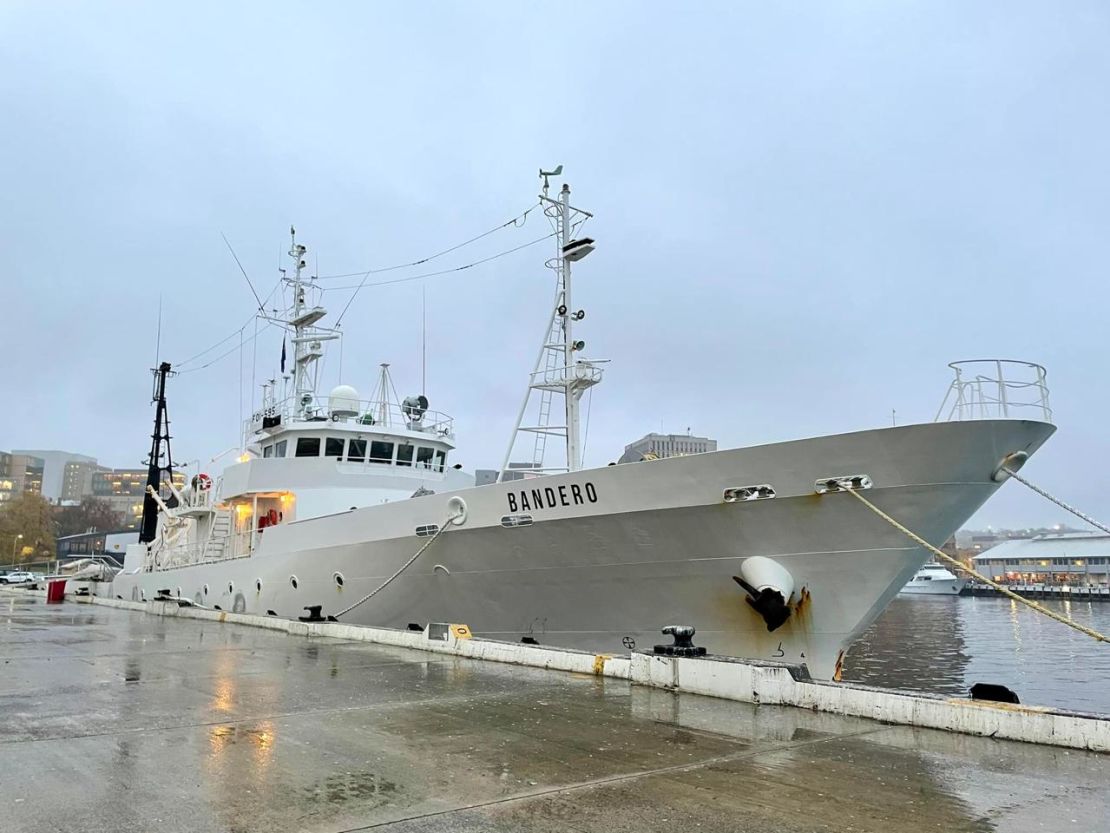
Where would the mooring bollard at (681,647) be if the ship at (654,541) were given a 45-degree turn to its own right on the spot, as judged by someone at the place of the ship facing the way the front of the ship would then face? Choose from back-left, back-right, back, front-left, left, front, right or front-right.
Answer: front

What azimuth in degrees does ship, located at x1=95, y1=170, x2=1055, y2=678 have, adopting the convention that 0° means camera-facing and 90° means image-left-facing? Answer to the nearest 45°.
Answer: approximately 315°

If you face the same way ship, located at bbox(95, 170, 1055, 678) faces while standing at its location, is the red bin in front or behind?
behind

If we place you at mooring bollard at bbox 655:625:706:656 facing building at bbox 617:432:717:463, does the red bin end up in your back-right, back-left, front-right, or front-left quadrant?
front-left
